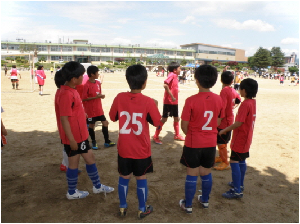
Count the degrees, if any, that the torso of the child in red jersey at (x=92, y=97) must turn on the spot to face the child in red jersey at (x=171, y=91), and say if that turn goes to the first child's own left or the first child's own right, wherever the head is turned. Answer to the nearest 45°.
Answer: approximately 45° to the first child's own left

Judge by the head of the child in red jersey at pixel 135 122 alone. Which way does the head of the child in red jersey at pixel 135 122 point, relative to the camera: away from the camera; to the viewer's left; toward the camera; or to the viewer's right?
away from the camera

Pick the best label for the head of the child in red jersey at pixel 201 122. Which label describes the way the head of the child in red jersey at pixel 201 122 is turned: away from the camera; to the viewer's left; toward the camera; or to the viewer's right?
away from the camera

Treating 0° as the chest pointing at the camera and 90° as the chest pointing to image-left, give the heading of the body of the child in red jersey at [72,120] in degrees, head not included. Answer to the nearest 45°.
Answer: approximately 270°

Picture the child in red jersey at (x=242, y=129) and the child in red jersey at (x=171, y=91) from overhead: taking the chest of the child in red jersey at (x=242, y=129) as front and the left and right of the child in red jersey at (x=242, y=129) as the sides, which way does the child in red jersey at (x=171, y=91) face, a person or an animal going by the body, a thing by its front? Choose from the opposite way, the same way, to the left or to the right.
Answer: the opposite way

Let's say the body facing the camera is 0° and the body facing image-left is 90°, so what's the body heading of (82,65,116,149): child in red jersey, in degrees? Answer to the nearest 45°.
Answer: approximately 315°

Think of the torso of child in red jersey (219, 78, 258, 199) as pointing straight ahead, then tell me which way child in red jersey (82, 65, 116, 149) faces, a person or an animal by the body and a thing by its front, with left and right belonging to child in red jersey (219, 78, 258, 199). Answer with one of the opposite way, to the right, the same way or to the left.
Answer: the opposite way
